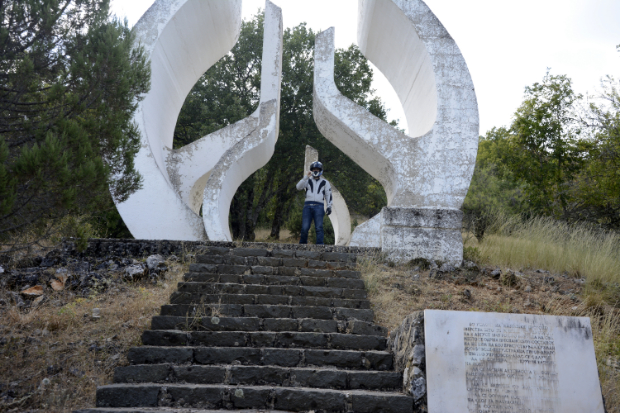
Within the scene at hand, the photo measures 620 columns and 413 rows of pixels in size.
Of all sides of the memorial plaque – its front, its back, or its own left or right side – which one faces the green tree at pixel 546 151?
back

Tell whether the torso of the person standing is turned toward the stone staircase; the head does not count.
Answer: yes

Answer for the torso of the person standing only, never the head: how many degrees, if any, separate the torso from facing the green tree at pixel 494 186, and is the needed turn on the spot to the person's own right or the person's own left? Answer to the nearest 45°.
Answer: approximately 135° to the person's own left

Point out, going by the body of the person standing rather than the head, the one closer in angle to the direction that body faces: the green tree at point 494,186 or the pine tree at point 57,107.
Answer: the pine tree

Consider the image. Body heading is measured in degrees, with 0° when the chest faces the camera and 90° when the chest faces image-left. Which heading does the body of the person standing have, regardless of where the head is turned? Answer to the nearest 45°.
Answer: approximately 0°

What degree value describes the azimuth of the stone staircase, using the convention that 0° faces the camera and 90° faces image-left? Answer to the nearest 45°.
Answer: approximately 0°

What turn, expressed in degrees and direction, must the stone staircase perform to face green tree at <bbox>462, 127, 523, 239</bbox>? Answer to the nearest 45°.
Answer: approximately 135° to its left

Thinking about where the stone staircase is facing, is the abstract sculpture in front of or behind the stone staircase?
behind
